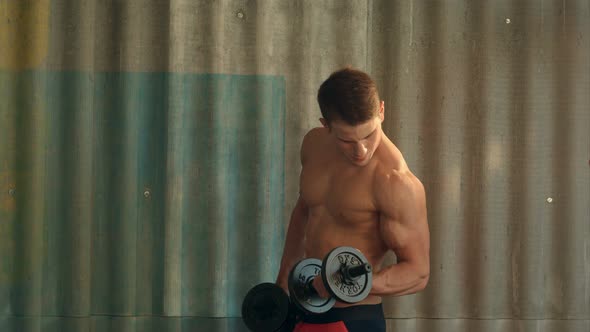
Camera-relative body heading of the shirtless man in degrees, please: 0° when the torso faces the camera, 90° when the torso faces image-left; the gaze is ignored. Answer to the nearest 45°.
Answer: approximately 45°
